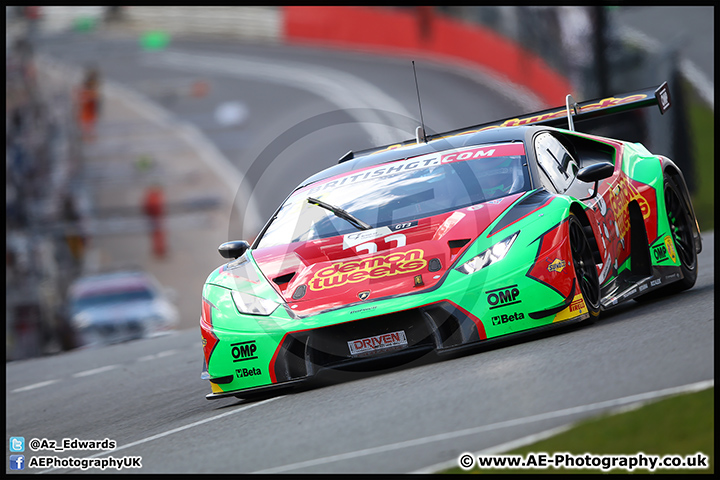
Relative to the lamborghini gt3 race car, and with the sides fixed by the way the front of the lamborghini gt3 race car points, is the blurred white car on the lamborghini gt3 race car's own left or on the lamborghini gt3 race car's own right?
on the lamborghini gt3 race car's own right

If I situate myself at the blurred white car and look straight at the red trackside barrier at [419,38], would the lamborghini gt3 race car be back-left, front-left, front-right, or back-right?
back-right

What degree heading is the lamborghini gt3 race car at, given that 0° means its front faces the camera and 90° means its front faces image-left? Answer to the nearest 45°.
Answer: approximately 45°

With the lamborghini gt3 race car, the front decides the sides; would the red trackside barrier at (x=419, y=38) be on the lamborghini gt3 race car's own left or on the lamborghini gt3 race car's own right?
on the lamborghini gt3 race car's own right

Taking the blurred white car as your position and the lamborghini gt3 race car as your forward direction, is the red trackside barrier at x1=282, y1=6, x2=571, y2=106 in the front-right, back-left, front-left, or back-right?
back-left

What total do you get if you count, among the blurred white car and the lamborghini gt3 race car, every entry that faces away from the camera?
0

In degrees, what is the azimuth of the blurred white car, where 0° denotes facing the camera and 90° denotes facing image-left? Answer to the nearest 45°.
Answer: approximately 0°

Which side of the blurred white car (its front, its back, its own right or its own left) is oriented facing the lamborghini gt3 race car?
front

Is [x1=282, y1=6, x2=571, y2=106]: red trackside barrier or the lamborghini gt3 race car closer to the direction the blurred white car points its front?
the lamborghini gt3 race car

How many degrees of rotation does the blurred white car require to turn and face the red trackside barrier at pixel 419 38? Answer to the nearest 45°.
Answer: approximately 135° to its left
